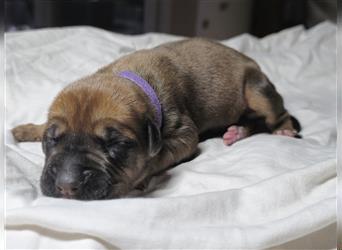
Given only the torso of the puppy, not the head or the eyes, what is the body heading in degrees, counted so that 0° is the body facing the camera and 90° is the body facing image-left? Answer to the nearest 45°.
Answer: approximately 45°
